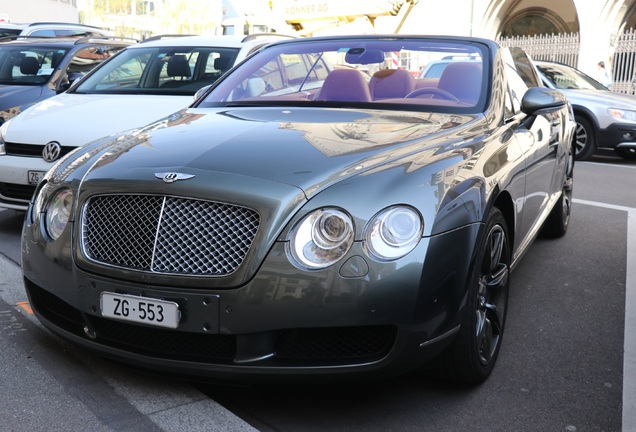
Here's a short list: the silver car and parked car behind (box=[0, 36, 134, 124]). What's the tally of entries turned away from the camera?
0

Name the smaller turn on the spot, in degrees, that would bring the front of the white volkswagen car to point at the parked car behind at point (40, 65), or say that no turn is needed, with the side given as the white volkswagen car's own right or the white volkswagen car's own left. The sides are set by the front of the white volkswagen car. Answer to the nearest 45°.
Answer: approximately 135° to the white volkswagen car's own right

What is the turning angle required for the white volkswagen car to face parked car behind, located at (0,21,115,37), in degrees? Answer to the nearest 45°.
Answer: approximately 135° to its right

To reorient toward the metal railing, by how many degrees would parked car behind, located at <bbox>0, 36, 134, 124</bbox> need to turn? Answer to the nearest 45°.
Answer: approximately 180°

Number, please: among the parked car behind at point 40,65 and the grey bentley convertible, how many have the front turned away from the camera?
0

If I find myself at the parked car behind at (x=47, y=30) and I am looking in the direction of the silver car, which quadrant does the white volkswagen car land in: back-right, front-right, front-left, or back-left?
front-right

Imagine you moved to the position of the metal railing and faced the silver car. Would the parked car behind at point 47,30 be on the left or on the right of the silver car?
right

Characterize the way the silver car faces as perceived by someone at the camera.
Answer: facing the viewer and to the right of the viewer

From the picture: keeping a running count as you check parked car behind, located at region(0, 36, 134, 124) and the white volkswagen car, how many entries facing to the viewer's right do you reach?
0
